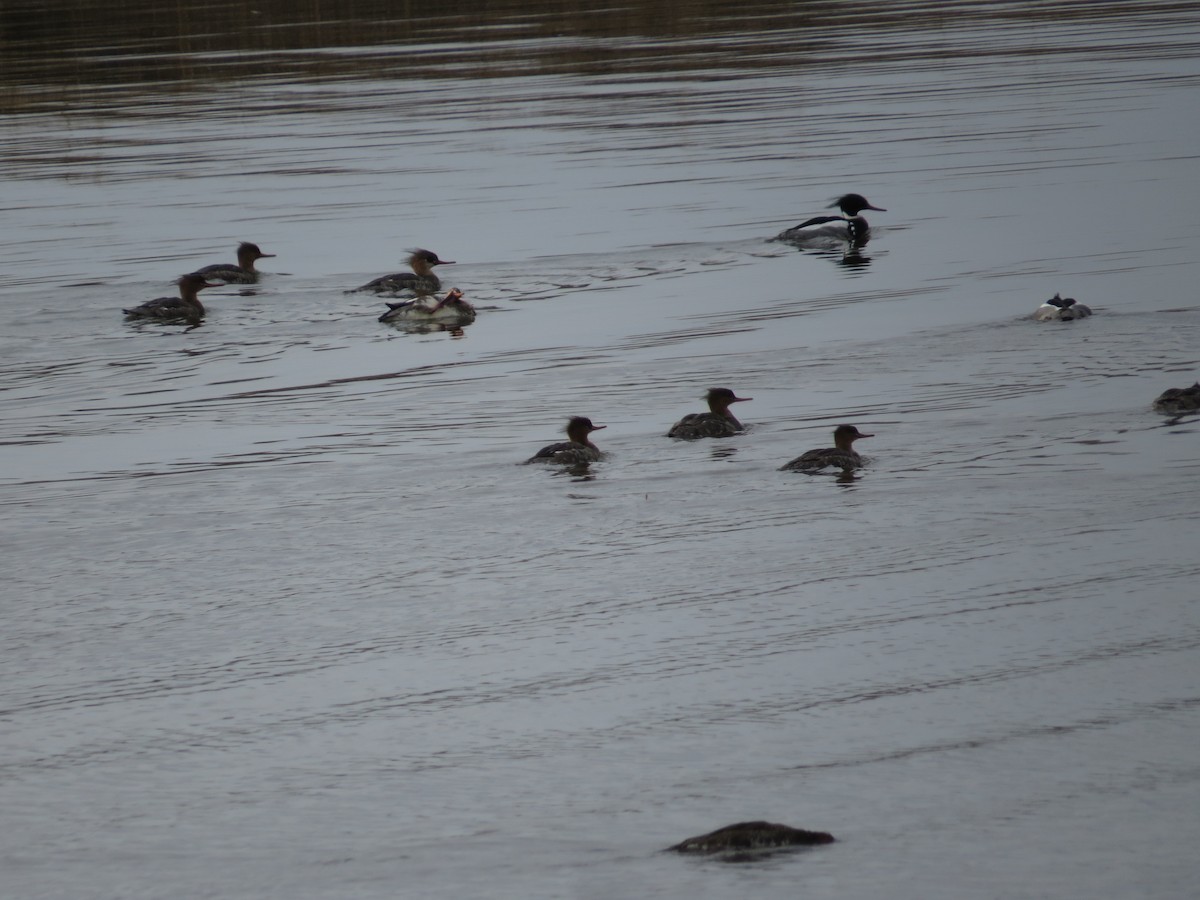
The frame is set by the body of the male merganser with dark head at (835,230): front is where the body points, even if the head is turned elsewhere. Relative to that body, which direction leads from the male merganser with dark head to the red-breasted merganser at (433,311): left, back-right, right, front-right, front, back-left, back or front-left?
back-right

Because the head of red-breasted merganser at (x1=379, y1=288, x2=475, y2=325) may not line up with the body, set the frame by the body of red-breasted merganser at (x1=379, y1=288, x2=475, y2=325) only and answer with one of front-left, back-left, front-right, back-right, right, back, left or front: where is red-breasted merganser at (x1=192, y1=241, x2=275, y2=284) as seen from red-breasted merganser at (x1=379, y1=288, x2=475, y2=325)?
back-left

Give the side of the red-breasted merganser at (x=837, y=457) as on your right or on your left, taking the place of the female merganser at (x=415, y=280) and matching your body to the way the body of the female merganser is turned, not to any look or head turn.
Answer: on your right

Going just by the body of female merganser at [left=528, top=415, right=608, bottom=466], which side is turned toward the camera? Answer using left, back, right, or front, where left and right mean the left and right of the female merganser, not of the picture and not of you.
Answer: right

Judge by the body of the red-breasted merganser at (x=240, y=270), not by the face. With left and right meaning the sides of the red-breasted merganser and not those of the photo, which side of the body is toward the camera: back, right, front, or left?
right

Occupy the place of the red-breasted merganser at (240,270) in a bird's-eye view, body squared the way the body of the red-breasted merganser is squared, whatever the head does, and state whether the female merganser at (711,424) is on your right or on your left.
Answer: on your right

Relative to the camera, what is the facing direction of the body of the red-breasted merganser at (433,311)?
to the viewer's right

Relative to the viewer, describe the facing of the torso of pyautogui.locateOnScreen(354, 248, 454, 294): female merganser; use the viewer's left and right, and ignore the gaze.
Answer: facing to the right of the viewer

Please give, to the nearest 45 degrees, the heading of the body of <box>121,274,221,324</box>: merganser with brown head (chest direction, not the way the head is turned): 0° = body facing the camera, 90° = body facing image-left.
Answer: approximately 270°

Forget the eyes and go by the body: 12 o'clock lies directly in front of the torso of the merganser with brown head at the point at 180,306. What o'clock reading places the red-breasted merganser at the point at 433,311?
The red-breasted merganser is roughly at 1 o'clock from the merganser with brown head.

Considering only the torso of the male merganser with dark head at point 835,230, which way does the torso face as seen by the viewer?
to the viewer's right

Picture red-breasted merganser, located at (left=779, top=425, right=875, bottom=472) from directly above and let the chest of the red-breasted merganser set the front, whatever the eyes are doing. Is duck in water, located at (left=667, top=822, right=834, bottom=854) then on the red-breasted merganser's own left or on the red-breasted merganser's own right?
on the red-breasted merganser's own right
